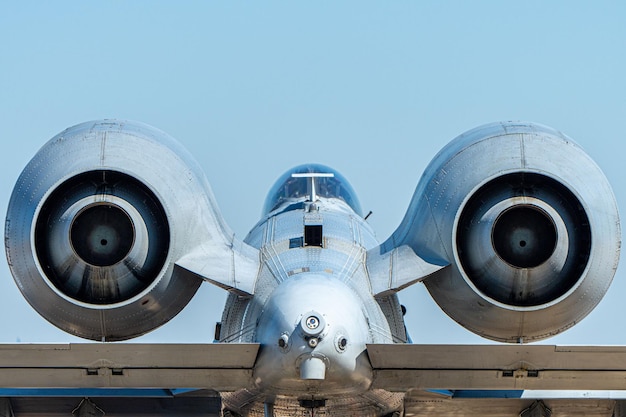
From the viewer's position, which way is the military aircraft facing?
facing away from the viewer
